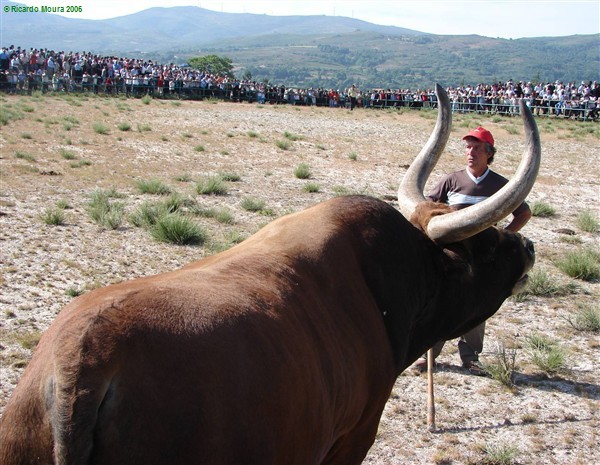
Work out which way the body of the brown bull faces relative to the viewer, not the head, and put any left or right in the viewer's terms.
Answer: facing away from the viewer and to the right of the viewer

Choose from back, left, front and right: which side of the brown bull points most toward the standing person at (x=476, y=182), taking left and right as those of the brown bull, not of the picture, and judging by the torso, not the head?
front

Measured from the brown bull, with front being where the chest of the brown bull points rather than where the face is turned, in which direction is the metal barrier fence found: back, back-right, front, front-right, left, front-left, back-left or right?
front-left

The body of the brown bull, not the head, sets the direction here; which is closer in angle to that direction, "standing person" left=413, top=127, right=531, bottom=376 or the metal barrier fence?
the standing person

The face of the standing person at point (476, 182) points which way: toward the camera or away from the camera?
toward the camera

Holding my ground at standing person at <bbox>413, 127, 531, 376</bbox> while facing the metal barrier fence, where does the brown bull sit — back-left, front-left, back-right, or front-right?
back-left
